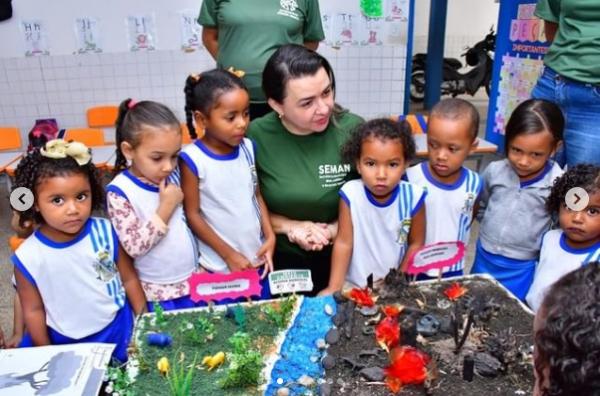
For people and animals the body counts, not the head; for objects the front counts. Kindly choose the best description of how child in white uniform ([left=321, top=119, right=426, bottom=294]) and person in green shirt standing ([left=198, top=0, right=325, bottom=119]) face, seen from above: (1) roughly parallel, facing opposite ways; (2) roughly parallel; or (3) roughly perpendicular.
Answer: roughly parallel

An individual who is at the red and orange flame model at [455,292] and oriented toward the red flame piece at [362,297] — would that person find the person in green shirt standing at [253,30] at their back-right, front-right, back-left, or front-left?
front-right

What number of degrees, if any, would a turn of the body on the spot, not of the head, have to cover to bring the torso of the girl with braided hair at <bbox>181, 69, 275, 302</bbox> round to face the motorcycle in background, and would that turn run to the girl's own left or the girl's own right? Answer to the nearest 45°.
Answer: approximately 90° to the girl's own left

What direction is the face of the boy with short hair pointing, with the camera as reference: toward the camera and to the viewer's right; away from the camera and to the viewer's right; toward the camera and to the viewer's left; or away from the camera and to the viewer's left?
toward the camera and to the viewer's left

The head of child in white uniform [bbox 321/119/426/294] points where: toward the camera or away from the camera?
toward the camera

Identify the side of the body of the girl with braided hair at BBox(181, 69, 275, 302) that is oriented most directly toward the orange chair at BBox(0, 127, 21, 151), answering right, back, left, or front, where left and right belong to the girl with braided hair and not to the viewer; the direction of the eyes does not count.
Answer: back

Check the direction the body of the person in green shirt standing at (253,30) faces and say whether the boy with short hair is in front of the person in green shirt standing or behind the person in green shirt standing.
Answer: in front

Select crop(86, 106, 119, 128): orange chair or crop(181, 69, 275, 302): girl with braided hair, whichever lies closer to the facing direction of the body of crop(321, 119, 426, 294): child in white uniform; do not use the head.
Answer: the girl with braided hair

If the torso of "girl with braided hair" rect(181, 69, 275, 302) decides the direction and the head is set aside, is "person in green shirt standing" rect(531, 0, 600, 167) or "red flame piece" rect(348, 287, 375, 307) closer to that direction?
the red flame piece

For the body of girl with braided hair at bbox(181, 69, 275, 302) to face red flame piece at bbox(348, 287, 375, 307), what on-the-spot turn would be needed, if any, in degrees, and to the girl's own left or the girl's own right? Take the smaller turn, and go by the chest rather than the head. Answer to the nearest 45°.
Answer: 0° — they already face it

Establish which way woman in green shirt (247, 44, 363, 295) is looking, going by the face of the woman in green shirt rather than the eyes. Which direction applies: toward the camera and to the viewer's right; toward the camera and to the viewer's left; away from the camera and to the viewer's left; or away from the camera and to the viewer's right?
toward the camera and to the viewer's right

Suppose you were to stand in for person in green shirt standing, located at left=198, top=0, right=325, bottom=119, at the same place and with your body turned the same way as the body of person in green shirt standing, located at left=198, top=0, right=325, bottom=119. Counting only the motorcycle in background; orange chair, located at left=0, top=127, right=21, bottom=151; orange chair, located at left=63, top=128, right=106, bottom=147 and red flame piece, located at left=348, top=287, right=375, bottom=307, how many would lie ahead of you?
1

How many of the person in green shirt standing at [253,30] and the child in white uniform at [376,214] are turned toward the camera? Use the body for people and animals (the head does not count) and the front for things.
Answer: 2

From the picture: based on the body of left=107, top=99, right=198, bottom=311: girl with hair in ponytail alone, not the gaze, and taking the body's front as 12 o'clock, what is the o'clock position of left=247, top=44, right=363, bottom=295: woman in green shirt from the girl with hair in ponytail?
The woman in green shirt is roughly at 10 o'clock from the girl with hair in ponytail.

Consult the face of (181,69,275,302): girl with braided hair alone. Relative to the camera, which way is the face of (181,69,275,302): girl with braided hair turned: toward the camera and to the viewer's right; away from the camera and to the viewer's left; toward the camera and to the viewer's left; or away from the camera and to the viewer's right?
toward the camera and to the viewer's right

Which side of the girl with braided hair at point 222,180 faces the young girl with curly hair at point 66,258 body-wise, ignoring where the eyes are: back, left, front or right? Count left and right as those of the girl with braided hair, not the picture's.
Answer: right

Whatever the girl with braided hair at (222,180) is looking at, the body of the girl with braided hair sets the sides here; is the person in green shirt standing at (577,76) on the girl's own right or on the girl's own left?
on the girl's own left

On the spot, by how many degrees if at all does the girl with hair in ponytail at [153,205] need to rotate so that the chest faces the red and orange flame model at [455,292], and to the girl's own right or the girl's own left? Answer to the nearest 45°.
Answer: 0° — they already face it

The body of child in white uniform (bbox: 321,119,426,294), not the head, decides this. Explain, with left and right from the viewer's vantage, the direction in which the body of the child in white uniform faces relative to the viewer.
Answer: facing the viewer

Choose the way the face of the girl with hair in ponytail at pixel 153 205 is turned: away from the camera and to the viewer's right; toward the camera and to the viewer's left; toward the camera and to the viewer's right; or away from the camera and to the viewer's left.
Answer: toward the camera and to the viewer's right
